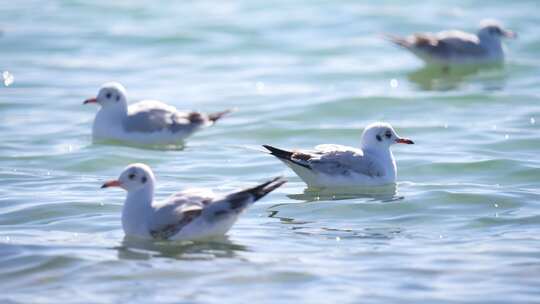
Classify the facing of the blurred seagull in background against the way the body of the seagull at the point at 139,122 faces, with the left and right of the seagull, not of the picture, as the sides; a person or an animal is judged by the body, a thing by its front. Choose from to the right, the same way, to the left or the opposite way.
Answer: the opposite way

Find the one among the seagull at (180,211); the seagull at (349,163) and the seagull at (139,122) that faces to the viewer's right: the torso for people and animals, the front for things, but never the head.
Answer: the seagull at (349,163)

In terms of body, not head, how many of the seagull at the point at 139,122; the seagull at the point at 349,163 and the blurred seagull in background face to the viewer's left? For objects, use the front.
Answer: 1

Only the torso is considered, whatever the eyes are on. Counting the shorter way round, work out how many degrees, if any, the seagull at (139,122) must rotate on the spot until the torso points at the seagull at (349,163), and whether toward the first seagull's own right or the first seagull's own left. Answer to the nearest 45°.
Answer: approximately 135° to the first seagull's own left

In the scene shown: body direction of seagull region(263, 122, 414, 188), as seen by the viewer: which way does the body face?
to the viewer's right

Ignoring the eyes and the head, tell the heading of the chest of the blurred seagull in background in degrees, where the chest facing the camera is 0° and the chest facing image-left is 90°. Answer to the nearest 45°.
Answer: approximately 270°

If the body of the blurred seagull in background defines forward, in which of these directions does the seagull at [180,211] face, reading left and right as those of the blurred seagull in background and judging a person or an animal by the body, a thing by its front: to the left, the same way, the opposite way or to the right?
the opposite way

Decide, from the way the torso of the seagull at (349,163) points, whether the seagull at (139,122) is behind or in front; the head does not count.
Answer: behind

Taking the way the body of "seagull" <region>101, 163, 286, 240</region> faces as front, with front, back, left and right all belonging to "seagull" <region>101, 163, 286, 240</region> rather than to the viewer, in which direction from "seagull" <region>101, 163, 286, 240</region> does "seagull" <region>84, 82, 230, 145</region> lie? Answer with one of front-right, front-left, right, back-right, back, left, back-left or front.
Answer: right

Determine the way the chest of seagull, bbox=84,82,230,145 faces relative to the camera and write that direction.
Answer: to the viewer's left

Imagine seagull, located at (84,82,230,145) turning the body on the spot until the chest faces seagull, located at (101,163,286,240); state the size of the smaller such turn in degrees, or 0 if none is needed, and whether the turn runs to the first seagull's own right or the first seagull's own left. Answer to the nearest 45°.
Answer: approximately 90° to the first seagull's own left

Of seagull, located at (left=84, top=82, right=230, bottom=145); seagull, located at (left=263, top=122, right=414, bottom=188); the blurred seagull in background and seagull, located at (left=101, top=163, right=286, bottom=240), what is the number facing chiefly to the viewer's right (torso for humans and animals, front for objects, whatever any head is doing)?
2

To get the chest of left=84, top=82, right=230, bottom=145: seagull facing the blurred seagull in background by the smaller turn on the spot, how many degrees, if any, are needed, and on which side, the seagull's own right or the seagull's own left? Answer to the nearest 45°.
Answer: approximately 135° to the seagull's own right
